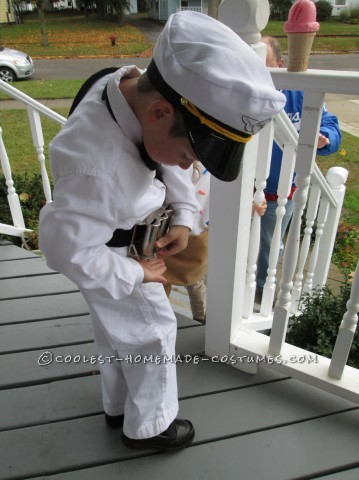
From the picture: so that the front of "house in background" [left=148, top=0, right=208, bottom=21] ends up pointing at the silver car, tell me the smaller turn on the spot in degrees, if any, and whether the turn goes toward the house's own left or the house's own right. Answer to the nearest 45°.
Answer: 0° — it already faces it

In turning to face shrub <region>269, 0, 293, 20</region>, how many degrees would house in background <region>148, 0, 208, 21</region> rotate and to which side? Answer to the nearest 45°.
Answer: approximately 45° to its left

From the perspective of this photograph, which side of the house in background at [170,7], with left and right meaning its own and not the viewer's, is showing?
front

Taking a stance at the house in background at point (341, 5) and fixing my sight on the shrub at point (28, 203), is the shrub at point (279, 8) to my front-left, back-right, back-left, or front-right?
front-right

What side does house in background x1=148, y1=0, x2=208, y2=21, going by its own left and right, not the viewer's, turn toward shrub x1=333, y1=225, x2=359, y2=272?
front

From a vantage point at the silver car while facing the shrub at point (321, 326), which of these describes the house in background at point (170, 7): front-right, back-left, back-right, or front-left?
back-left

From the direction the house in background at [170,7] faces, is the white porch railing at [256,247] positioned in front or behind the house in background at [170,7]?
in front

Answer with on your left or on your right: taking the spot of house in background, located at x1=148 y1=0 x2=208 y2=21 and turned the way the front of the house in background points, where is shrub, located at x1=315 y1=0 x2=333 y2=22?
on your left

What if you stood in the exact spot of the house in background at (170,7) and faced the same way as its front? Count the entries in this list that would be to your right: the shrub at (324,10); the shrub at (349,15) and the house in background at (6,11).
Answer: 1

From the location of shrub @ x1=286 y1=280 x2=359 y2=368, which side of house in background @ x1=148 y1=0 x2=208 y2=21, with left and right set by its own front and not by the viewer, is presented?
front

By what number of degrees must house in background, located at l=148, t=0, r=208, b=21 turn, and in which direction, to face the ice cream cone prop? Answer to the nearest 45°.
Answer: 0° — it already faces it

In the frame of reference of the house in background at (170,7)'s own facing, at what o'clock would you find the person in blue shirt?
The person in blue shirt is roughly at 12 o'clock from the house in background.

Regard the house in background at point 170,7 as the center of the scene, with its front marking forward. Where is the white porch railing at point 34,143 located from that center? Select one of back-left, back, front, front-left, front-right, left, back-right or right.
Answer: front

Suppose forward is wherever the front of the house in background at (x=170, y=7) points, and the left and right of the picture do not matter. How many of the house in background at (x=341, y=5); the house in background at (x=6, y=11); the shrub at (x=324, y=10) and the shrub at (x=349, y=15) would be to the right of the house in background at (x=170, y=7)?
1
